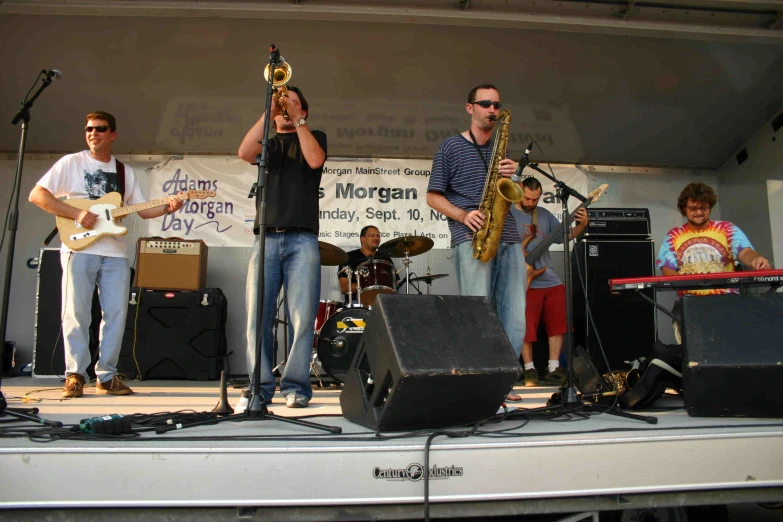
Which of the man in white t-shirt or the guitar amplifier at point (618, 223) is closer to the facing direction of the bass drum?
the man in white t-shirt

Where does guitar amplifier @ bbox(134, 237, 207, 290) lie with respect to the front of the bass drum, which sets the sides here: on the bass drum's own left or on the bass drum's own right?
on the bass drum's own right

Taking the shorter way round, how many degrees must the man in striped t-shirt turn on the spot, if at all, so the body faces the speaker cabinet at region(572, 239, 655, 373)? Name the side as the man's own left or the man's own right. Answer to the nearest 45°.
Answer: approximately 90° to the man's own left

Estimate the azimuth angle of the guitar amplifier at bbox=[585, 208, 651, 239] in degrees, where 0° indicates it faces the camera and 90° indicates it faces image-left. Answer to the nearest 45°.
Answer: approximately 0°

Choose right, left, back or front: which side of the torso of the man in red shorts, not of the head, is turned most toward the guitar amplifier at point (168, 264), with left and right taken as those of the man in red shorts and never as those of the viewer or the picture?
right

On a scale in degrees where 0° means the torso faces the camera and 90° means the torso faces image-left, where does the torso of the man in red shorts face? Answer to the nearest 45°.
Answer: approximately 0°

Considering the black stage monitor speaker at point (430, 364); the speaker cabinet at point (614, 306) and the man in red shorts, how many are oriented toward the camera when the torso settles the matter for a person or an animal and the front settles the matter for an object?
2
